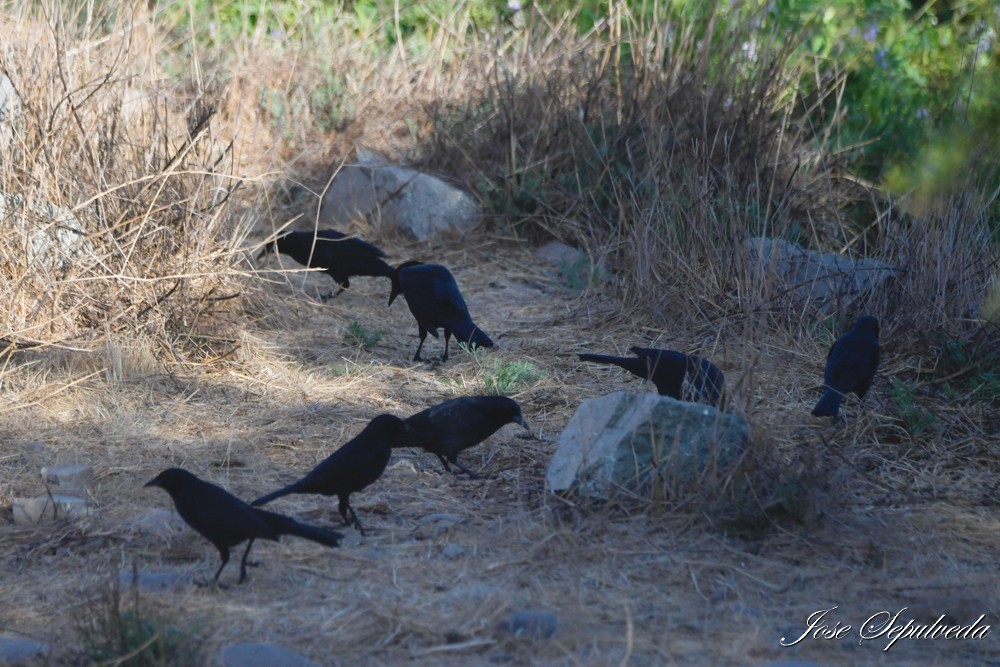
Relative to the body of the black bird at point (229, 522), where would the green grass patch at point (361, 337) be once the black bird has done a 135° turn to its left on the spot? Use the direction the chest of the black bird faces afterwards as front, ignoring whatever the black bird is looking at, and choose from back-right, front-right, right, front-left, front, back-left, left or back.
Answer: back-left

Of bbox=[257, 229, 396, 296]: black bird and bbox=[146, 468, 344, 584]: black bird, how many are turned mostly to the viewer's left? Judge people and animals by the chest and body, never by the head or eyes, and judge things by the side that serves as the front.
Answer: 2

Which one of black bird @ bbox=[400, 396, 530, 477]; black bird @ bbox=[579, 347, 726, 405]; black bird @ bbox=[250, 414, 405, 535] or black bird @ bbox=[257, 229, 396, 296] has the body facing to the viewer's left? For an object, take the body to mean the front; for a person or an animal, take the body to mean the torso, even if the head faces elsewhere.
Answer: black bird @ bbox=[257, 229, 396, 296]

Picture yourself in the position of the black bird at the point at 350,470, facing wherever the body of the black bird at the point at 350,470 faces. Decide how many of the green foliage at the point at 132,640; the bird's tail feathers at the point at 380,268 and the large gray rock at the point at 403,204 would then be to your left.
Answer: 2

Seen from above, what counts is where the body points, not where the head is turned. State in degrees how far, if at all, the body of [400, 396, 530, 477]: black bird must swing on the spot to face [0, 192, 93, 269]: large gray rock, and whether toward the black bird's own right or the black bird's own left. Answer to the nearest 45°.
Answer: approximately 135° to the black bird's own left

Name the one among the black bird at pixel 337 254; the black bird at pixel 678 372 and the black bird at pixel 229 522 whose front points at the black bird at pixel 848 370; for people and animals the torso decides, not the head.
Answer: the black bird at pixel 678 372

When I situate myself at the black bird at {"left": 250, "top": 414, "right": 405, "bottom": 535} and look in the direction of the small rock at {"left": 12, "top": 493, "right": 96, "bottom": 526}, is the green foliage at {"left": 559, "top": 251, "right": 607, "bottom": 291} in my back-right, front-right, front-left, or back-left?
back-right

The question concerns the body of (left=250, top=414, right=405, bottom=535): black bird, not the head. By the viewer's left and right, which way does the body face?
facing to the right of the viewer

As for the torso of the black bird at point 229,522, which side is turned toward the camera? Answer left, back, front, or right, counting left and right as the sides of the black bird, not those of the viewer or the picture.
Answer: left

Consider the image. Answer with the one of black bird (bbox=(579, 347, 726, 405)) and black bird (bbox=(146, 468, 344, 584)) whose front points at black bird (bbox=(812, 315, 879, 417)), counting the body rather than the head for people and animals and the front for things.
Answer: black bird (bbox=(579, 347, 726, 405))

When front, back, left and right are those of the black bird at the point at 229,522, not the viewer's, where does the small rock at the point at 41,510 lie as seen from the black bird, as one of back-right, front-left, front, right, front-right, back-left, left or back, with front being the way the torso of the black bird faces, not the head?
front-right

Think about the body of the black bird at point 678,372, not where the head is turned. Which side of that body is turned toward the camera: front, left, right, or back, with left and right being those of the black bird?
right

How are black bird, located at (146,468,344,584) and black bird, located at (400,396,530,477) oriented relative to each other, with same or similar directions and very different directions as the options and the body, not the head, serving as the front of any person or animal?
very different directions
